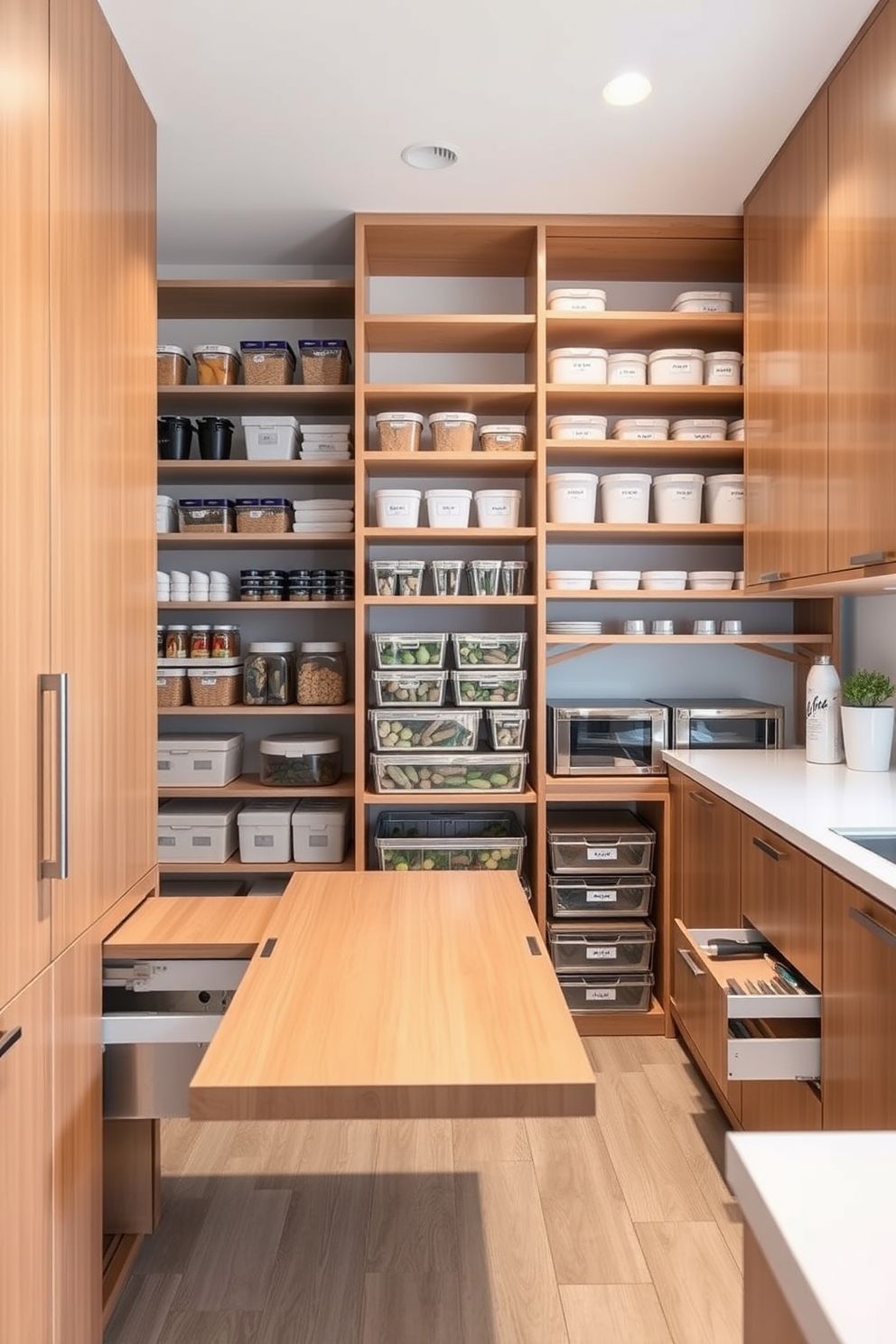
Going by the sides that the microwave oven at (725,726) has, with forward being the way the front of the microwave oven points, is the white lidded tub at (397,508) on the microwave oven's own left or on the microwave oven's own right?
on the microwave oven's own right

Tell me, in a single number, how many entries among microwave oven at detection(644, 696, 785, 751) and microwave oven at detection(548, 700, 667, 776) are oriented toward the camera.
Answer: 2

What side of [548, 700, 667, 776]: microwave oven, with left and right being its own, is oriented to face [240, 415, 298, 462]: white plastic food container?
right

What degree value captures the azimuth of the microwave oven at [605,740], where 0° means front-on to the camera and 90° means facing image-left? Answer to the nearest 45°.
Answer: approximately 0°

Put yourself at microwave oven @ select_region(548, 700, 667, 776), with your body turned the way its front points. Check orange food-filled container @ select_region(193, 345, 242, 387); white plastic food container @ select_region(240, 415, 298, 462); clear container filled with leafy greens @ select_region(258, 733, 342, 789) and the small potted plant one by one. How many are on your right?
3

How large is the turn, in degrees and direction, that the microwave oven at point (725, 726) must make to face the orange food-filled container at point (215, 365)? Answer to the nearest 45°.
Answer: approximately 90° to its right

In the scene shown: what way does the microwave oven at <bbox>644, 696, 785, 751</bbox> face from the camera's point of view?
toward the camera
